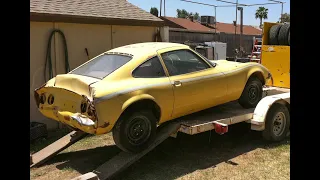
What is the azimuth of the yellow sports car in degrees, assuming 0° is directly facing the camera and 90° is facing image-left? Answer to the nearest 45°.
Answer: approximately 225°

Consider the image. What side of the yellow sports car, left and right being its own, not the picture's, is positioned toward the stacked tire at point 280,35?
front

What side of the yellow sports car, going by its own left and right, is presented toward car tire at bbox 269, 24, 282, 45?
front

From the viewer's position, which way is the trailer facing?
facing away from the viewer and to the right of the viewer
